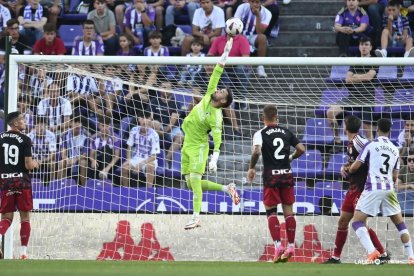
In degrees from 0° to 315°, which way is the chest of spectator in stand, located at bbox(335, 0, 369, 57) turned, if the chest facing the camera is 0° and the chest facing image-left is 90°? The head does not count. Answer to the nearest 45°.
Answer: approximately 0°

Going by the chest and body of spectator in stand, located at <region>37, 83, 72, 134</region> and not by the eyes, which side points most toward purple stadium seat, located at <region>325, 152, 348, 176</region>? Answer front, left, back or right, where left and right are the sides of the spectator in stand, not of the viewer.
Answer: left

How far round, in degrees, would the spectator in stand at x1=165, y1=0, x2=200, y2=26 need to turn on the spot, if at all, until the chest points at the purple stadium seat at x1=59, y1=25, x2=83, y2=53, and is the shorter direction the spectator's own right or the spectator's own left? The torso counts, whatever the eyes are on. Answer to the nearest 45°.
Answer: approximately 90° to the spectator's own right

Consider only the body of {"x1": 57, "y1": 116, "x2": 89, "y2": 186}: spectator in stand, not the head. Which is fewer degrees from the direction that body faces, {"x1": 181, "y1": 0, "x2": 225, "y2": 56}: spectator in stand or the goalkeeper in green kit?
the goalkeeper in green kit

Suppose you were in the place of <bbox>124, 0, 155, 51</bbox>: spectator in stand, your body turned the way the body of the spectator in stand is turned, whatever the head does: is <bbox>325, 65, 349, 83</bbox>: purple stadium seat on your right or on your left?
on your left

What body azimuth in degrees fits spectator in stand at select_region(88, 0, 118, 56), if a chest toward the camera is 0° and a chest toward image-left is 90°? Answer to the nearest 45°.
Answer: approximately 0°

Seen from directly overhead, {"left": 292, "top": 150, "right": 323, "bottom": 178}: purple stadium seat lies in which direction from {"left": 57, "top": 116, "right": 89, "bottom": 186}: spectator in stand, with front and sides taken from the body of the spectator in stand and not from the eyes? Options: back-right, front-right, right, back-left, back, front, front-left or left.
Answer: left

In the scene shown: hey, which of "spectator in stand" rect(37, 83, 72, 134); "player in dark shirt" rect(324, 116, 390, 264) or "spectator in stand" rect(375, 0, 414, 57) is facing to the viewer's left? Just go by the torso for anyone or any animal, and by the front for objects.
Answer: the player in dark shirt

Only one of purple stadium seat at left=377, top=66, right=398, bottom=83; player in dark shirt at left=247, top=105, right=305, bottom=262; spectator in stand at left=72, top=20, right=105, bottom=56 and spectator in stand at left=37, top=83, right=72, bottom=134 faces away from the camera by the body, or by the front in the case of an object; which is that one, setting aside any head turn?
the player in dark shirt
